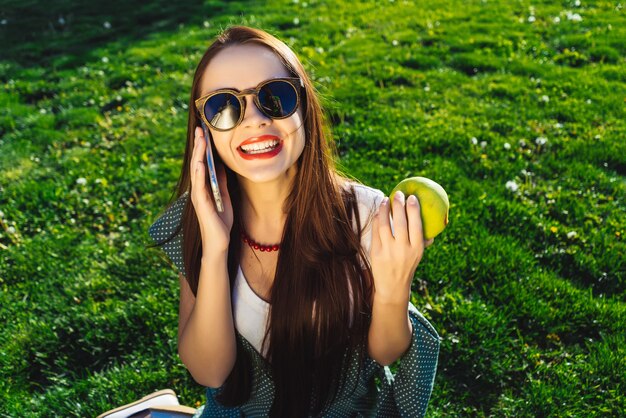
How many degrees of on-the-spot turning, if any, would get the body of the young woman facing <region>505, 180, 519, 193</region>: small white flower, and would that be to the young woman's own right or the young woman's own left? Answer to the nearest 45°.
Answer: approximately 135° to the young woman's own left

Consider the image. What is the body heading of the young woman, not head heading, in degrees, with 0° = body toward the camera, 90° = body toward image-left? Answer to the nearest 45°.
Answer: approximately 0°

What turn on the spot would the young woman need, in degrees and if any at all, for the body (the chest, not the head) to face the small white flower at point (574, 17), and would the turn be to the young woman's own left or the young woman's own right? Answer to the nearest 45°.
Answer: approximately 135° to the young woman's own left
